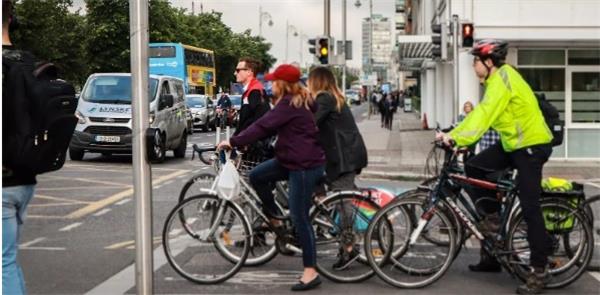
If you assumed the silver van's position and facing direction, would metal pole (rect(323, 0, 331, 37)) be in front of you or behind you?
behind

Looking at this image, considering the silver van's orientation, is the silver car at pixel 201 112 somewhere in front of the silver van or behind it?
behind

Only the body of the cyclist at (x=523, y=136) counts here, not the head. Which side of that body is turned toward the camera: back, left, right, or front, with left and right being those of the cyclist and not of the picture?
left

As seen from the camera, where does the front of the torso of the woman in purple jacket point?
to the viewer's left

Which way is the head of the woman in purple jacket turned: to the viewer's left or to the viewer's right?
to the viewer's left

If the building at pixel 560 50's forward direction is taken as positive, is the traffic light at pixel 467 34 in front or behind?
in front

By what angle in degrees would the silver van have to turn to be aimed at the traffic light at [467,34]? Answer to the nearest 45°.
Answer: approximately 135° to its left

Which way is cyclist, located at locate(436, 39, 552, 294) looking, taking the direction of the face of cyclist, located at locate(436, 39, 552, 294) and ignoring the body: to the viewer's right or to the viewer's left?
to the viewer's left
